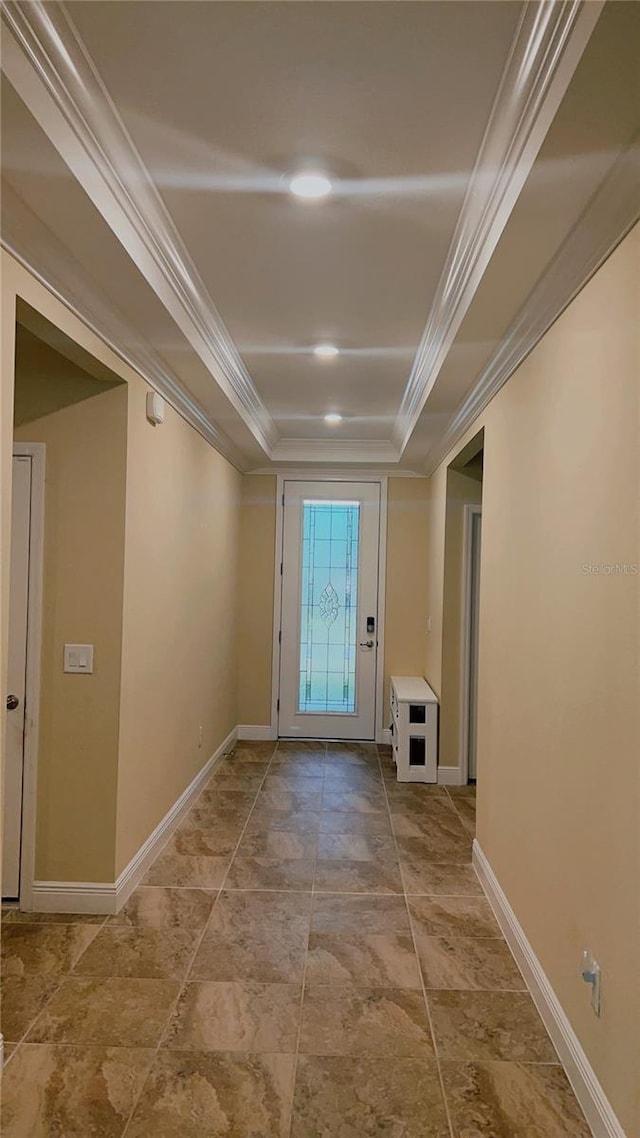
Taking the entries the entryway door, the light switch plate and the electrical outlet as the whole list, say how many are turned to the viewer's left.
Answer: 1

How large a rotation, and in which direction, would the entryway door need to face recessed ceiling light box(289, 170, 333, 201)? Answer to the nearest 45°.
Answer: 0° — it already faces it

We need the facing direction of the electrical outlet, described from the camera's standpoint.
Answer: facing to the left of the viewer

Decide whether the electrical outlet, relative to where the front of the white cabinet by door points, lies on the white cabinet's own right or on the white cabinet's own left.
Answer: on the white cabinet's own left
